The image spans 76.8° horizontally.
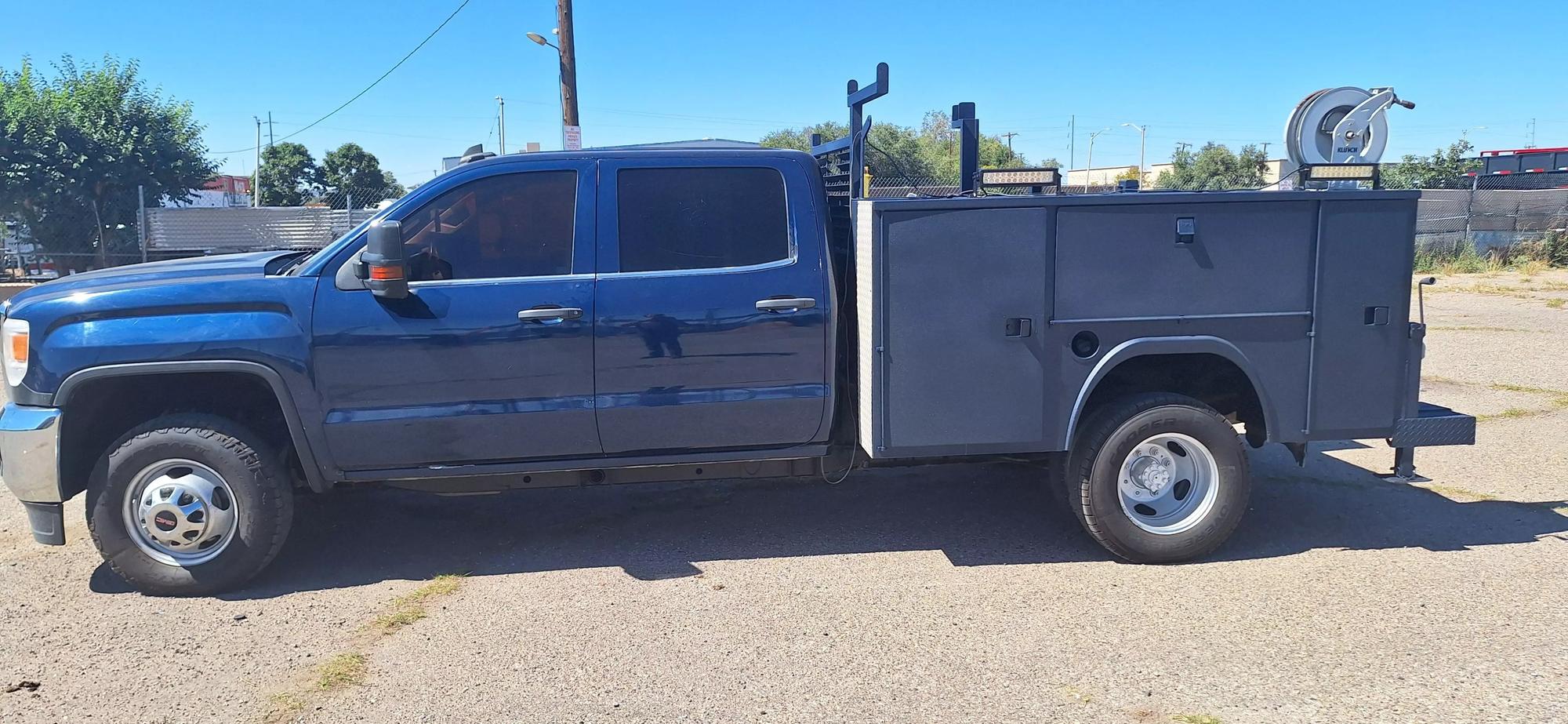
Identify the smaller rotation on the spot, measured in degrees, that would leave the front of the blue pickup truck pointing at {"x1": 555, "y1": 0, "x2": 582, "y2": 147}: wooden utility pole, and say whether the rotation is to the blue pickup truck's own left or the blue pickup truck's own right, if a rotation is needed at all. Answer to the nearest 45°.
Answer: approximately 90° to the blue pickup truck's own right

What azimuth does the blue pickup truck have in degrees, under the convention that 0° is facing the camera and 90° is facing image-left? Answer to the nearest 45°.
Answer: approximately 90°

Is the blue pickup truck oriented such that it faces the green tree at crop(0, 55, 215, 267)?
no

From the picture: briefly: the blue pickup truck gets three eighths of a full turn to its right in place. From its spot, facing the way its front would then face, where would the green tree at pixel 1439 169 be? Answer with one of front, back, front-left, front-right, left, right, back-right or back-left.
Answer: front

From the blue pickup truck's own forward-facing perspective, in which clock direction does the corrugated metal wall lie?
The corrugated metal wall is roughly at 2 o'clock from the blue pickup truck.

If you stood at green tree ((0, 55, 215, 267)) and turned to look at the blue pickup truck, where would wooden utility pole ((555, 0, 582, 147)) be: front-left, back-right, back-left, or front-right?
front-left

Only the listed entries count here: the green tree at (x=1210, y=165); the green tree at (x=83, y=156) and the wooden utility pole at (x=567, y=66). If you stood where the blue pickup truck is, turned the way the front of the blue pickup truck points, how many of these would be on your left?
0

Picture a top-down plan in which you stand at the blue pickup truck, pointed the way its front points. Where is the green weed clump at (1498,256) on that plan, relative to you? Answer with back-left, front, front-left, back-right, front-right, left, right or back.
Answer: back-right

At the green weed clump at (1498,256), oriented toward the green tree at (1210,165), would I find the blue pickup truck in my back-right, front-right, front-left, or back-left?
back-left

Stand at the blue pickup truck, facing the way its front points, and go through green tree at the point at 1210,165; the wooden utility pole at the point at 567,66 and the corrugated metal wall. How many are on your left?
0

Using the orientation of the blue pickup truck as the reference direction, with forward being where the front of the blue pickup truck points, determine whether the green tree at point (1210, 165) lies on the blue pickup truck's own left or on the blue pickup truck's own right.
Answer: on the blue pickup truck's own right

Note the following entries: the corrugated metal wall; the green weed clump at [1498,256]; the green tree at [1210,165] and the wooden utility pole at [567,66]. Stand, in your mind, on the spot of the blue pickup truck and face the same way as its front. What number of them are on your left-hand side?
0

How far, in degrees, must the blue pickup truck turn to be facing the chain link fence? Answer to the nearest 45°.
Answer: approximately 135° to its right
